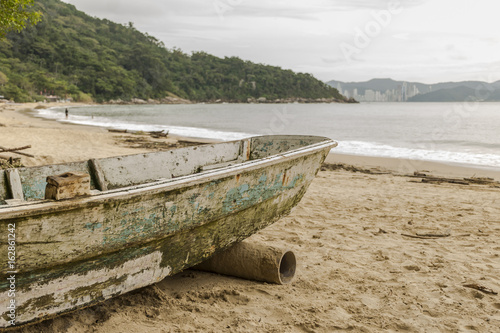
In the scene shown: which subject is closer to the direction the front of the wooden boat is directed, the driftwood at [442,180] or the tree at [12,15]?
the driftwood

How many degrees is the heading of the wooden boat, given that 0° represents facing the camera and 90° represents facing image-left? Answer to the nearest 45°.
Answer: approximately 225°

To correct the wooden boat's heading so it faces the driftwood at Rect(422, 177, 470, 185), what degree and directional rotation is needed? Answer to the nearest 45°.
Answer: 0° — it already faces it

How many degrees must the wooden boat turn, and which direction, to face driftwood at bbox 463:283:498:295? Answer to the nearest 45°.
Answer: approximately 45° to its right

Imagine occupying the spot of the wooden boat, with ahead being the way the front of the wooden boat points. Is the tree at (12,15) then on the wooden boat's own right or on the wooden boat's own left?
on the wooden boat's own left
